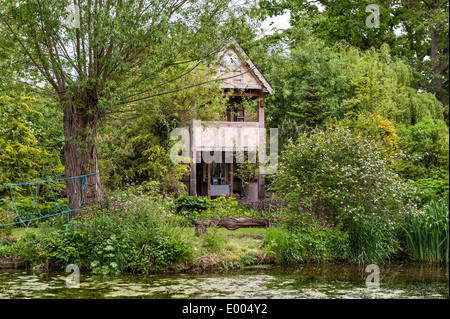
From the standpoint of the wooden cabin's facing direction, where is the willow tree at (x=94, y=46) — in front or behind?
in front

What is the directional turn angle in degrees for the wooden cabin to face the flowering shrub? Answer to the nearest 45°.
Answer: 0° — it already faces it

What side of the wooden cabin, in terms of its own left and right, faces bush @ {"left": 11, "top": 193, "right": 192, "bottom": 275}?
front

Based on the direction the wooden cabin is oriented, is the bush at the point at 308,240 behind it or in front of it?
in front

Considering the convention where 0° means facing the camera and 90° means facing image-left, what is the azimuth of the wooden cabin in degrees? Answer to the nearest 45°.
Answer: approximately 0°
